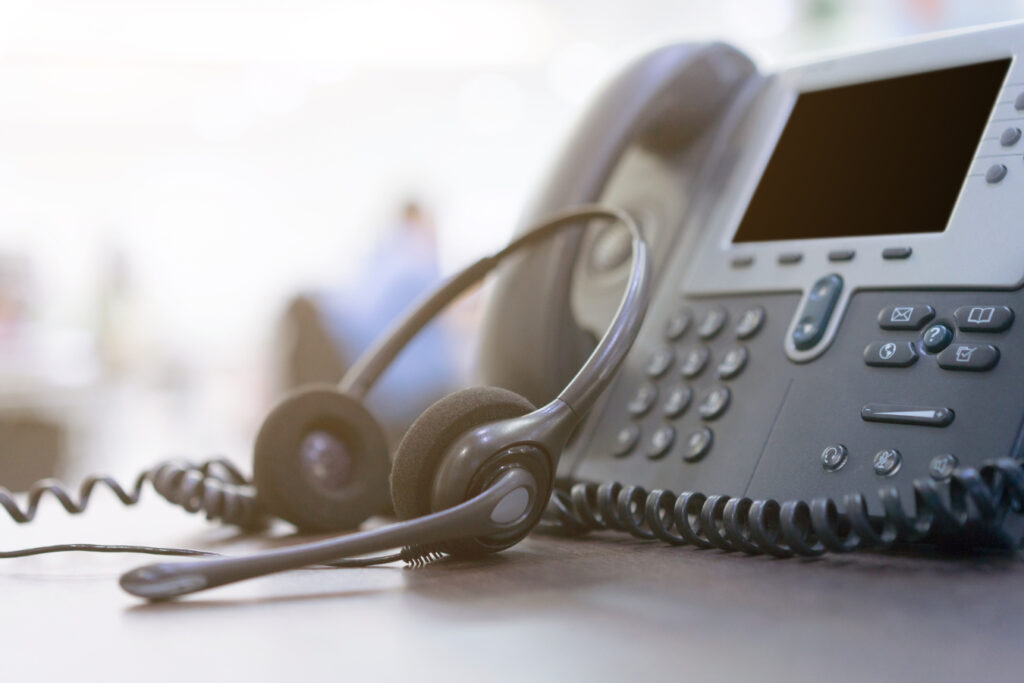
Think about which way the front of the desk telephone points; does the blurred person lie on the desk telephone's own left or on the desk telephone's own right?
on the desk telephone's own right

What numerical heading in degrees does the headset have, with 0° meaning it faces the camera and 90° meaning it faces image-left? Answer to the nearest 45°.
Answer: approximately 45°

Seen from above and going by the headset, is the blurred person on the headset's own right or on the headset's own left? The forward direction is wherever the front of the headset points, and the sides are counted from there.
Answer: on the headset's own right

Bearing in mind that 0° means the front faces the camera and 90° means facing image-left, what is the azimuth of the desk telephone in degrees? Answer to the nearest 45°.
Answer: approximately 45°
